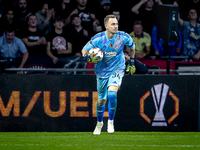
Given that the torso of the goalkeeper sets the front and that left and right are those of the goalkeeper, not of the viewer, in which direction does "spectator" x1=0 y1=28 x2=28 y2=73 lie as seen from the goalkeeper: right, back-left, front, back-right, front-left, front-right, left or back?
back-right

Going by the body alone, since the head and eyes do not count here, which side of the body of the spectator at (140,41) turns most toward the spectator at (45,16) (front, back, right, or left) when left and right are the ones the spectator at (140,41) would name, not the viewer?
right

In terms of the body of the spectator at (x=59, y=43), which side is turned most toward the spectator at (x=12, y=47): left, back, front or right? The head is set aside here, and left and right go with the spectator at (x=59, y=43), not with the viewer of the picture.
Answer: right

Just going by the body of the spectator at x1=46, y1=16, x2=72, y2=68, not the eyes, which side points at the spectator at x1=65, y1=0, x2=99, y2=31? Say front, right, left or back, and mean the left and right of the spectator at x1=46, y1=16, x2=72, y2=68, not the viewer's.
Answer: back

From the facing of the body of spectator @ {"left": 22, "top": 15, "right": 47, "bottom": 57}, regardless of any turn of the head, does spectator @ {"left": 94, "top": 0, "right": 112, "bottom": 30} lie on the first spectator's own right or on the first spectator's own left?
on the first spectator's own left

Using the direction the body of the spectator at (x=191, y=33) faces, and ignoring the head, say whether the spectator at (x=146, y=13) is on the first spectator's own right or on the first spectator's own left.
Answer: on the first spectator's own right

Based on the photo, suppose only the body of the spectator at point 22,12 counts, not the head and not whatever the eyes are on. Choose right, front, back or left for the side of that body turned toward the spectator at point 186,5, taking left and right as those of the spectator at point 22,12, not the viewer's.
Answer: left

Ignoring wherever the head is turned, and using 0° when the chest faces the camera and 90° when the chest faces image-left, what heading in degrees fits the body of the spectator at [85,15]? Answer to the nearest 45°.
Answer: approximately 0°

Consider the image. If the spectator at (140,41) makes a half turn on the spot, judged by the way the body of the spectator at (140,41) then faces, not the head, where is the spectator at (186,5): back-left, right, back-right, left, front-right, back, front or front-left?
front-right

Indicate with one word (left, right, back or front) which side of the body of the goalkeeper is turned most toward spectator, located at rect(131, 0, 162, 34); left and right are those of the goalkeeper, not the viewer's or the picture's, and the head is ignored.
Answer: back

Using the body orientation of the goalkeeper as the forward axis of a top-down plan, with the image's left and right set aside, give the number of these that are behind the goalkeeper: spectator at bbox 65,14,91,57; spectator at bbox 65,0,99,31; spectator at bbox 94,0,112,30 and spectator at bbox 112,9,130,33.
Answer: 4
